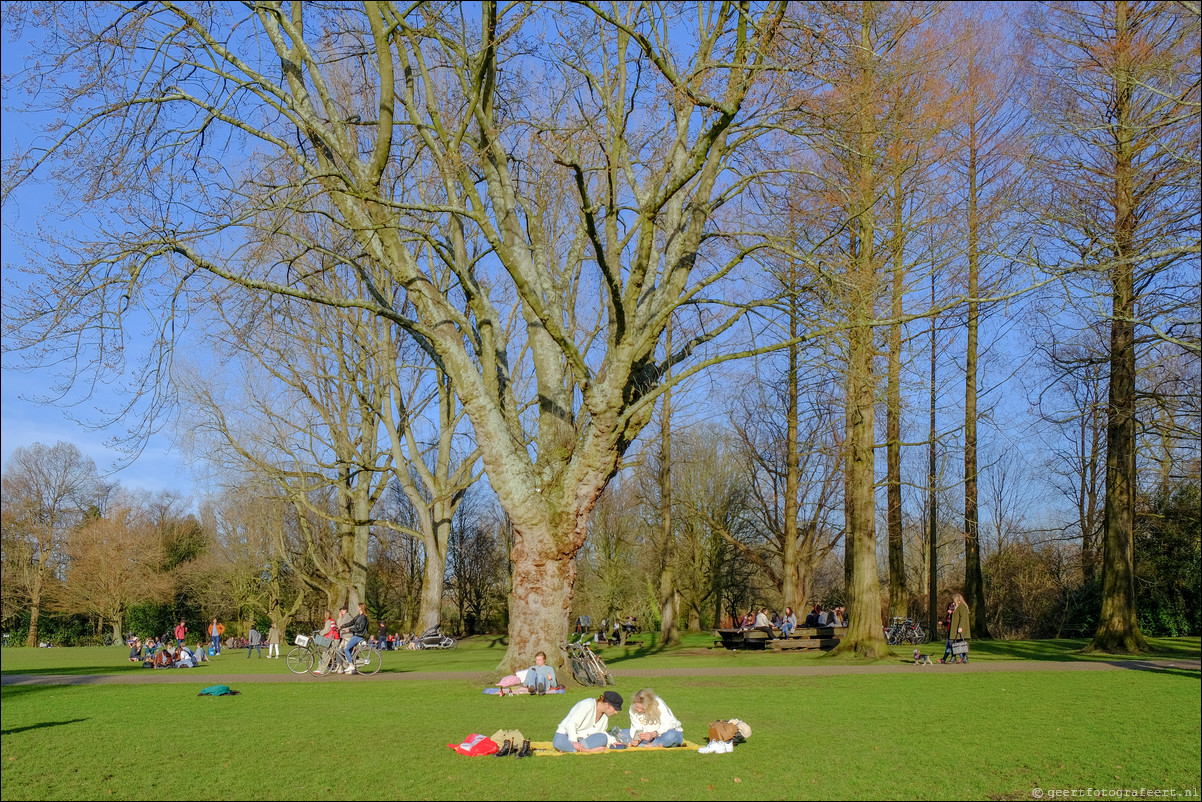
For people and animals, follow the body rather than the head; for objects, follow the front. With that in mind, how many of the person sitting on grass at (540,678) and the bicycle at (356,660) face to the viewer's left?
1

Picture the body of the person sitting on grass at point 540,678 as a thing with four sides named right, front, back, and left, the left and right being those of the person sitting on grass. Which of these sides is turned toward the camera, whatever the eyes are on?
front

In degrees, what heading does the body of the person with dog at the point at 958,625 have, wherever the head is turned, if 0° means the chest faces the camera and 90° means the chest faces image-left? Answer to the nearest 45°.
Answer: approximately 90°

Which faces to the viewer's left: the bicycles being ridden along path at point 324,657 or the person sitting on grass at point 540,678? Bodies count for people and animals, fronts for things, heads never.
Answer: the bicycles being ridden along path

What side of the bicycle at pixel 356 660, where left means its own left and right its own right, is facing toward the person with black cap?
left

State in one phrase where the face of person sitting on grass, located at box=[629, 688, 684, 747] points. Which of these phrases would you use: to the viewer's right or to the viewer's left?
to the viewer's left

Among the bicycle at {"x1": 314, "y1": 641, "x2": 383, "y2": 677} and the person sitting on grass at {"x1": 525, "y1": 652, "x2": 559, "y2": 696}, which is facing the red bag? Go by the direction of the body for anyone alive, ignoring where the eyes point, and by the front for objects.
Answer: the person sitting on grass

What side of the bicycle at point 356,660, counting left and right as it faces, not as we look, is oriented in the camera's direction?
left

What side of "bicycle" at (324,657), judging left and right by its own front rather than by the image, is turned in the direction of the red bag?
left

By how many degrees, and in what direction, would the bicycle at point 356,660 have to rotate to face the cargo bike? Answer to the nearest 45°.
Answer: approximately 90° to its right

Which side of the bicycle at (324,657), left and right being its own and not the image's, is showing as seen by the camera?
left
